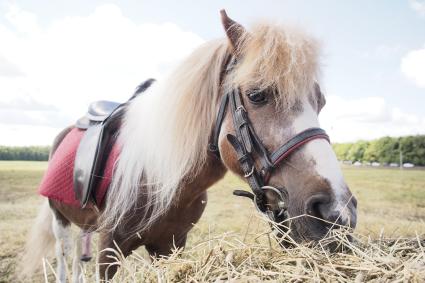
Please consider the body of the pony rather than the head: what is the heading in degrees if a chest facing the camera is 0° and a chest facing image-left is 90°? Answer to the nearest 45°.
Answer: approximately 315°

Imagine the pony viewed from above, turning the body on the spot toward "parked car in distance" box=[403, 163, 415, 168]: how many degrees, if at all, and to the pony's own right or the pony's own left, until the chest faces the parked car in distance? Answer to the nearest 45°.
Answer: approximately 90° to the pony's own left
